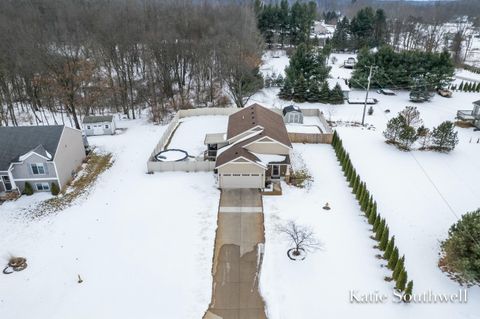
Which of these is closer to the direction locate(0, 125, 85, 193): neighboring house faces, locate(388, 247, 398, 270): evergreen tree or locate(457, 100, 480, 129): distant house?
the evergreen tree

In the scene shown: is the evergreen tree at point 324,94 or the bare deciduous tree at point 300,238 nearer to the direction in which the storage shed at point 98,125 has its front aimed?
the bare deciduous tree

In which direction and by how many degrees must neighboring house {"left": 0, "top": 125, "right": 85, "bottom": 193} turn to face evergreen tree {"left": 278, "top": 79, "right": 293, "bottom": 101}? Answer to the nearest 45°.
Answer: approximately 90° to its left

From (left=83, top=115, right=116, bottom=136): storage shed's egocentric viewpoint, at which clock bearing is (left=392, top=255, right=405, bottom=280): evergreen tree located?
The evergreen tree is roughly at 11 o'clock from the storage shed.

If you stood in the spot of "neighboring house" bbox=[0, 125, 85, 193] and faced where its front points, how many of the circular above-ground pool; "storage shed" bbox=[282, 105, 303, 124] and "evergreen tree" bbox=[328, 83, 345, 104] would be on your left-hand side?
3

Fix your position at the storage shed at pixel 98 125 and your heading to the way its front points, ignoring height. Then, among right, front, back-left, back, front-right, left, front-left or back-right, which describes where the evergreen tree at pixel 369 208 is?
front-left

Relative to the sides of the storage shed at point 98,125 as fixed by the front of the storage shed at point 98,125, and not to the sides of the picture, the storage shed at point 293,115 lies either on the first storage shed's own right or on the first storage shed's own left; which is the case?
on the first storage shed's own left

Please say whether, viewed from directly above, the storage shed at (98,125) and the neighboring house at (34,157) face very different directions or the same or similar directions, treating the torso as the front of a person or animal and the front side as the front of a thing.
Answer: same or similar directions

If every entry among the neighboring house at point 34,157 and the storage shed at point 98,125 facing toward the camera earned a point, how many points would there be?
2

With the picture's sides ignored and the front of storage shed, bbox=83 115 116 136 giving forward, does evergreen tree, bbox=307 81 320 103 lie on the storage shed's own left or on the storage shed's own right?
on the storage shed's own left

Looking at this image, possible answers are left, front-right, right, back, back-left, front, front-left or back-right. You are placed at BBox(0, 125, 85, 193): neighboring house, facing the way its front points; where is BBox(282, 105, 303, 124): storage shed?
left

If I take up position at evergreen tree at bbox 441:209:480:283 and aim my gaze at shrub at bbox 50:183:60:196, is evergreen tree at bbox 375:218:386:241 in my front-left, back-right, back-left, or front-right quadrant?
front-right

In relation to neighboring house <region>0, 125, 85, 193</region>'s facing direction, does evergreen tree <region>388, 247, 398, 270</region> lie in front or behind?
in front

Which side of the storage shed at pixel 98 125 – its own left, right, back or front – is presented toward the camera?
front

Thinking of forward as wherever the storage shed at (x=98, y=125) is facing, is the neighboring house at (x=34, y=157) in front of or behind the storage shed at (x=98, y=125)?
in front

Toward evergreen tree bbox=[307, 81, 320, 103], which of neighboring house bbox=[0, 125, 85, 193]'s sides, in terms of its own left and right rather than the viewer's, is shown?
left

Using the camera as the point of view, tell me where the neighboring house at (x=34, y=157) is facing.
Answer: facing the viewer

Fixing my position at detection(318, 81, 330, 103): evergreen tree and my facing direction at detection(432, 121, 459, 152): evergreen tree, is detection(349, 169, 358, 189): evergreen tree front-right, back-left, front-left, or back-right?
front-right

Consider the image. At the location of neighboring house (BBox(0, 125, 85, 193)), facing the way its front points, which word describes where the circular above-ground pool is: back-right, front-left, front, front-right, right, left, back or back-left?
left
